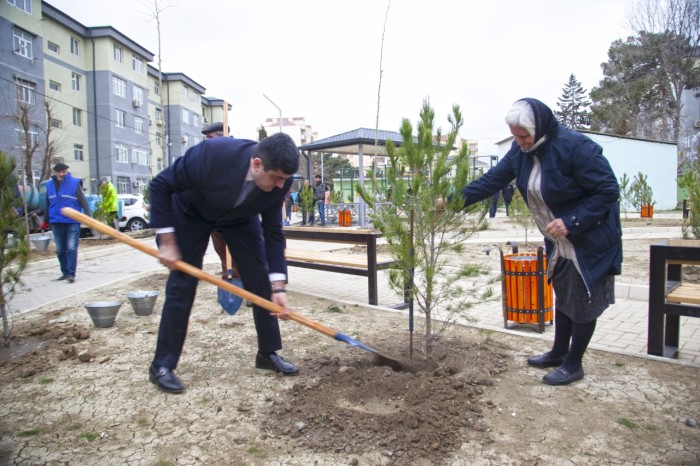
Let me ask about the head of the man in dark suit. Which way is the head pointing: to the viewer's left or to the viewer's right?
to the viewer's right

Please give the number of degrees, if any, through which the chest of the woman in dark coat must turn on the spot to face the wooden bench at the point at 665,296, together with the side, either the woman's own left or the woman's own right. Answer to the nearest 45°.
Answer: approximately 180°

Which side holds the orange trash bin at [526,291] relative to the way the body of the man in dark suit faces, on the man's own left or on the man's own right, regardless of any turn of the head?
on the man's own left

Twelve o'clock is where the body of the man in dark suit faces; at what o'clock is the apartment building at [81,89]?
The apartment building is roughly at 7 o'clock from the man in dark suit.

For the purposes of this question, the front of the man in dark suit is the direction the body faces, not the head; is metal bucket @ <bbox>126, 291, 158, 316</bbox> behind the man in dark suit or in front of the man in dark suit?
behind

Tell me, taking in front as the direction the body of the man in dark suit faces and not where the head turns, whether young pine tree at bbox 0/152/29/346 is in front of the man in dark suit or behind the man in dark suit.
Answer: behind

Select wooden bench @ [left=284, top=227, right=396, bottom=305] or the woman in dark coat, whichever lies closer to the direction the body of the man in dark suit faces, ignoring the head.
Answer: the woman in dark coat

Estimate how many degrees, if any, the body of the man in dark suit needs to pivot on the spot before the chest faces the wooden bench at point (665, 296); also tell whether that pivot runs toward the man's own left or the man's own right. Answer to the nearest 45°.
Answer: approximately 45° to the man's own left

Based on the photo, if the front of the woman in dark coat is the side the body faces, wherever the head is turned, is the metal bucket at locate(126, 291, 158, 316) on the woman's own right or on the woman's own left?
on the woman's own right

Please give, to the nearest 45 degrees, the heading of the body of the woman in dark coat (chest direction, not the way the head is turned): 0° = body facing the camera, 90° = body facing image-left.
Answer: approximately 45°

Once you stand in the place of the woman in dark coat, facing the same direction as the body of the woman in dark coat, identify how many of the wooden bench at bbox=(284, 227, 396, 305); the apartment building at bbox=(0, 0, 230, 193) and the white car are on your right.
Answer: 3

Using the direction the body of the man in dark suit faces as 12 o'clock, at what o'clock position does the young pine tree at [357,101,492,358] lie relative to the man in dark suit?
The young pine tree is roughly at 11 o'clock from the man in dark suit.

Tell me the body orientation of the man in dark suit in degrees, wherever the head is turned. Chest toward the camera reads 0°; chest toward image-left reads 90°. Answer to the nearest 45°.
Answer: approximately 315°

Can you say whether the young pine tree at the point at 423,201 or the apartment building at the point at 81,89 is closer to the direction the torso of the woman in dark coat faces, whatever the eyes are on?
the young pine tree

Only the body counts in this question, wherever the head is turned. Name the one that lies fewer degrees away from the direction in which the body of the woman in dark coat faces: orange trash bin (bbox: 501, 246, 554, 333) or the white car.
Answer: the white car
